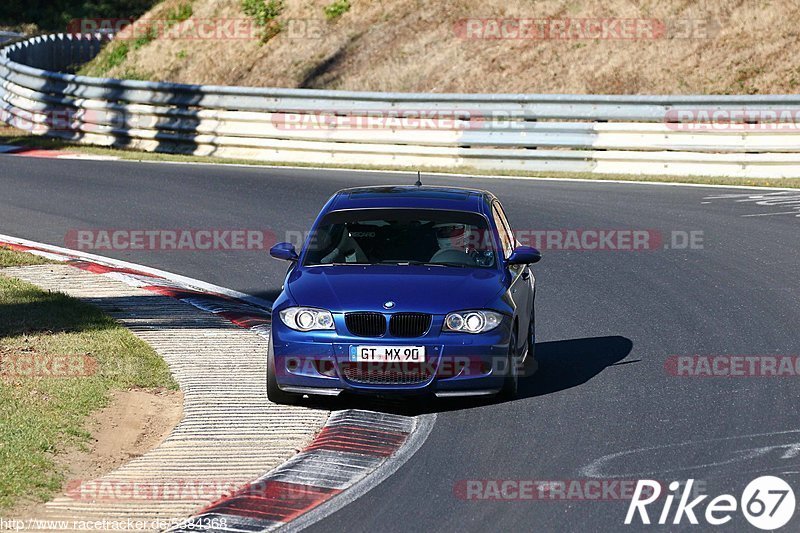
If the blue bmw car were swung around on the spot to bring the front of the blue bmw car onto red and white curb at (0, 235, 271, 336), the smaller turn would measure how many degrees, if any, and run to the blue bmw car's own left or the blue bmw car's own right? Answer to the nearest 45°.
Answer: approximately 135° to the blue bmw car's own right

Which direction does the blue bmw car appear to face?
toward the camera

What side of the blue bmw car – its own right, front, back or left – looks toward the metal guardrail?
back
